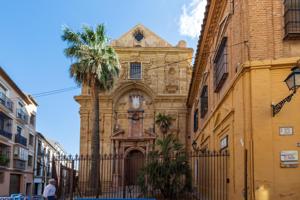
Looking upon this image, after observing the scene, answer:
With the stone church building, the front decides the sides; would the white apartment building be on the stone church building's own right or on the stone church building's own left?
on the stone church building's own right

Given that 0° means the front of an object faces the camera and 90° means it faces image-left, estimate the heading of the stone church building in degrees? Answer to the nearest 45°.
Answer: approximately 0°

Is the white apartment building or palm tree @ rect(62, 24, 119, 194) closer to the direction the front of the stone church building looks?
the palm tree

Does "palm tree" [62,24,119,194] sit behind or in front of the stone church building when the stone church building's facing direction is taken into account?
in front

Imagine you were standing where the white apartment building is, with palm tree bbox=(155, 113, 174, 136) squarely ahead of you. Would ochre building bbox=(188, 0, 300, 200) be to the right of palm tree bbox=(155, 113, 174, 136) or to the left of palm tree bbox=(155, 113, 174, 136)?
right

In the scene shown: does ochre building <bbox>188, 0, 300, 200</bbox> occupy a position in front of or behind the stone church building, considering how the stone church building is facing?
in front
